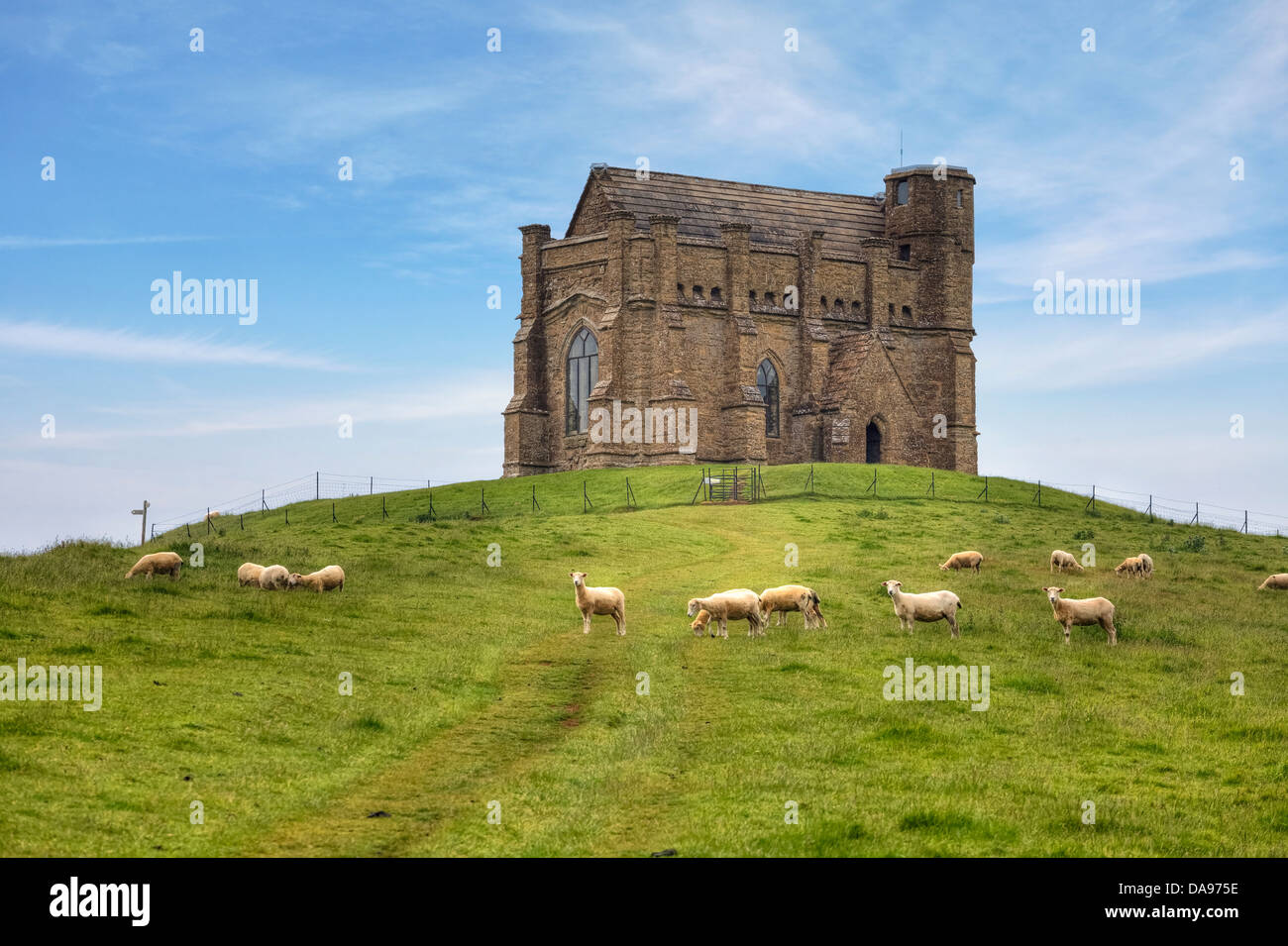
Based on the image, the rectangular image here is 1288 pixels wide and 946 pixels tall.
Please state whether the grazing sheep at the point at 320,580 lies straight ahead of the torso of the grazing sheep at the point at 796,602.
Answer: yes

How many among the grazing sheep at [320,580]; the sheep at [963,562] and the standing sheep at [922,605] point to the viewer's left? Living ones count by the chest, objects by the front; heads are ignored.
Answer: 3

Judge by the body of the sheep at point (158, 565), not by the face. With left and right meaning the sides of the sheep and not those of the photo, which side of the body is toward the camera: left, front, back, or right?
left

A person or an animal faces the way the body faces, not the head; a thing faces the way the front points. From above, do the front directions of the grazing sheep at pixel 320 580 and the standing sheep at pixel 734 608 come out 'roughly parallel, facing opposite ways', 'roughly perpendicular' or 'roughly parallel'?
roughly parallel

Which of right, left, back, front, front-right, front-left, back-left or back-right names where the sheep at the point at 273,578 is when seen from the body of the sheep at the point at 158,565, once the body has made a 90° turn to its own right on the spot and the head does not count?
right

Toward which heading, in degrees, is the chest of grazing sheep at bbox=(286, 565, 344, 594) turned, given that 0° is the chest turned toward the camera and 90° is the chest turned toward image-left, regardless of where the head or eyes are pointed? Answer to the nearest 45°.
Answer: approximately 90°

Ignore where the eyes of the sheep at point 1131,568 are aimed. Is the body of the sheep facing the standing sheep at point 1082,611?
no

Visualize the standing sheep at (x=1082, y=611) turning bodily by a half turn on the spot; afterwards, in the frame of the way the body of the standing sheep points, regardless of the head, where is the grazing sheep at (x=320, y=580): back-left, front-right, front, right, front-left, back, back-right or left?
back

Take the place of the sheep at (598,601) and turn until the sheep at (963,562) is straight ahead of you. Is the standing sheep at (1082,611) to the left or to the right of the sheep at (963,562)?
right

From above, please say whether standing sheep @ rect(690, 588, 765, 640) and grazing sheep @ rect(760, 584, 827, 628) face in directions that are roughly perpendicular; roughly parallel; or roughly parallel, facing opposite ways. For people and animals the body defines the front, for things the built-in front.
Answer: roughly parallel

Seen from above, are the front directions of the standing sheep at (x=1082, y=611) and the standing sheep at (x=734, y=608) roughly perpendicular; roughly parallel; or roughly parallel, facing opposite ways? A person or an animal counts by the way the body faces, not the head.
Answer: roughly parallel

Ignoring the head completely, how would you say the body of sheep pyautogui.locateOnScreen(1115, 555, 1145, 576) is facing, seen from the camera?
to the viewer's left
